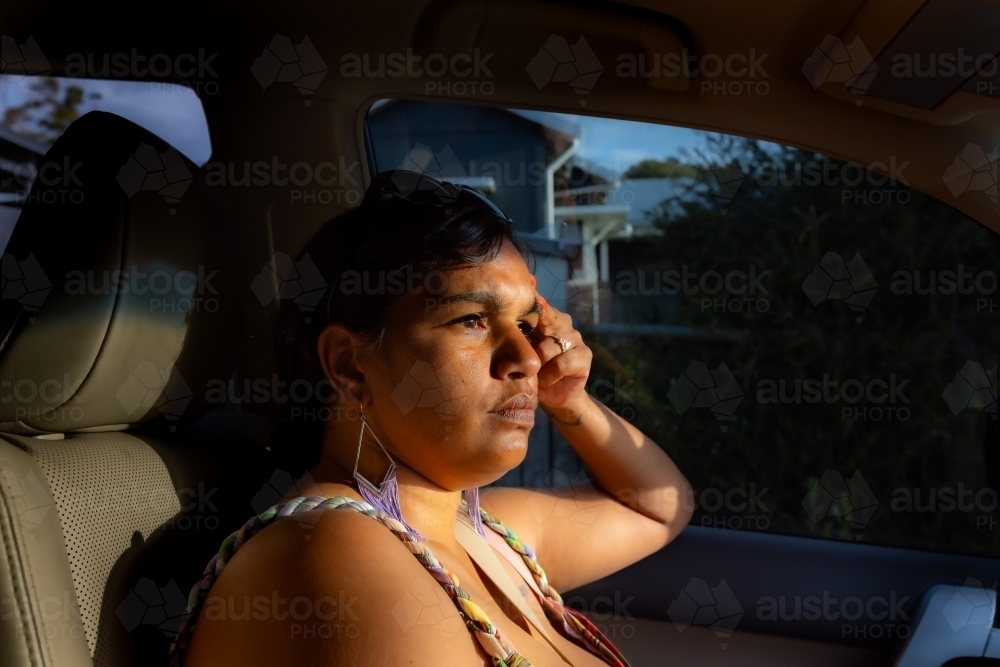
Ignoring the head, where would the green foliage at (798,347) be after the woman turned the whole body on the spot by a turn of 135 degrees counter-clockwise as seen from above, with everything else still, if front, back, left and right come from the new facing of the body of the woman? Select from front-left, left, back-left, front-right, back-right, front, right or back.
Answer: front-right

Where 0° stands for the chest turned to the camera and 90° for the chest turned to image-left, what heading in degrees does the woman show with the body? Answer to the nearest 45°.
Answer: approximately 315°
